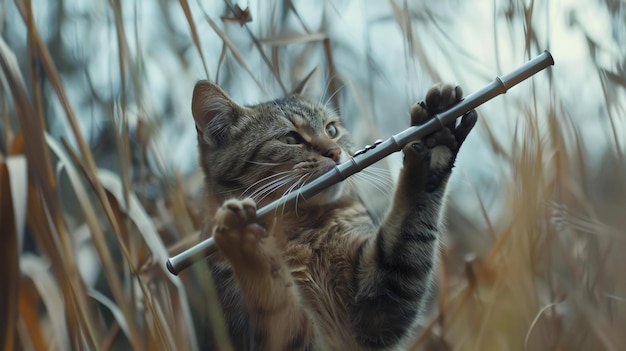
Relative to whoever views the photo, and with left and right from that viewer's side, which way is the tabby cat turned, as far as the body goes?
facing the viewer and to the right of the viewer
